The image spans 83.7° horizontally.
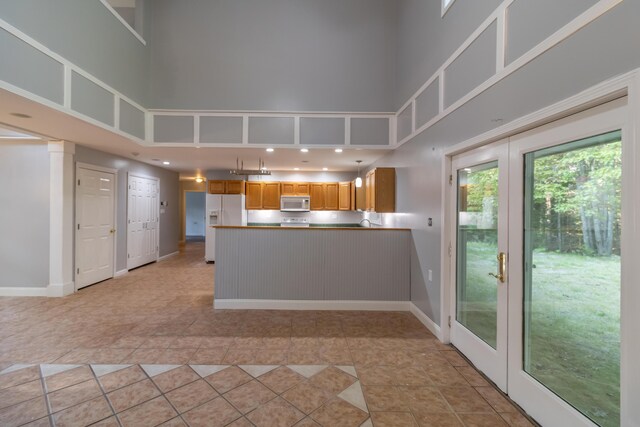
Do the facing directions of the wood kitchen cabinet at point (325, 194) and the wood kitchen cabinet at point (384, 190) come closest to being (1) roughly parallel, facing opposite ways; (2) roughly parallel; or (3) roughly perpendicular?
roughly perpendicular

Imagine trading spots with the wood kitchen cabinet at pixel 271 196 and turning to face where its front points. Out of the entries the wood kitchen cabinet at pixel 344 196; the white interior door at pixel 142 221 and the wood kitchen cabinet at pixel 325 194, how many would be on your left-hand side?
2

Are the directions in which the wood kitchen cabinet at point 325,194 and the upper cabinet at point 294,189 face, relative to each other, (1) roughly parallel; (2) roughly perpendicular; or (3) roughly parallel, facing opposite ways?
roughly parallel

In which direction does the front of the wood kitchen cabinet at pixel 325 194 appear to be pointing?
toward the camera

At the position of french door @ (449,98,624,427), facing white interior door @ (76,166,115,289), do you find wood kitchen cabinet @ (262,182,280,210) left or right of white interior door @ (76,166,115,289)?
right

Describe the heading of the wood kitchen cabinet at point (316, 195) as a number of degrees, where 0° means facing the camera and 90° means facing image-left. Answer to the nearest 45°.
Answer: approximately 0°

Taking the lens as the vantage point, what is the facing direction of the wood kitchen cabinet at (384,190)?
facing to the left of the viewer

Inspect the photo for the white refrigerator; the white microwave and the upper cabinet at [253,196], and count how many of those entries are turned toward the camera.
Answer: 3

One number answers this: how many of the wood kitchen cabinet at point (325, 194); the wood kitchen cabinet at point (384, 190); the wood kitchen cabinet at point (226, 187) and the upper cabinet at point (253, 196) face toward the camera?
3

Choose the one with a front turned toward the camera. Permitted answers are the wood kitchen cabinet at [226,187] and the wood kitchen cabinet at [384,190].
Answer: the wood kitchen cabinet at [226,187]

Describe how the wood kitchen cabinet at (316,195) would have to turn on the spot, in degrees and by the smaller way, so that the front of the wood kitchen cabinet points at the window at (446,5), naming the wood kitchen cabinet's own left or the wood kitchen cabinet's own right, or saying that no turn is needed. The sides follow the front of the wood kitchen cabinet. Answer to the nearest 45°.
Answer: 0° — it already faces it

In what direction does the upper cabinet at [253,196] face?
toward the camera

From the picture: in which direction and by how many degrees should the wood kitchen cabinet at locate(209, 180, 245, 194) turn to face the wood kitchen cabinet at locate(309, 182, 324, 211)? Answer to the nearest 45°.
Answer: approximately 90° to its left

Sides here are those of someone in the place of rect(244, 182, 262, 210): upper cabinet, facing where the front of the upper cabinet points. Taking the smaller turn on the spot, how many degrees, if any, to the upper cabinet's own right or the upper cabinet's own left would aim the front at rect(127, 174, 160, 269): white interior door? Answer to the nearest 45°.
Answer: approximately 90° to the upper cabinet's own right

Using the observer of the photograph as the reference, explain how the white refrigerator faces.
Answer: facing the viewer

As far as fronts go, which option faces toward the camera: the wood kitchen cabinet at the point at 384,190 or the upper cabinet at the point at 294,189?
the upper cabinet
